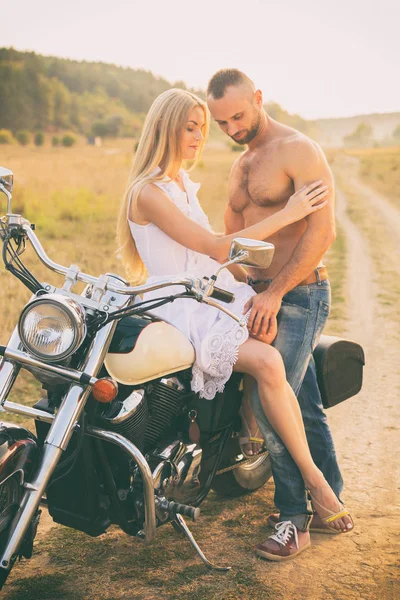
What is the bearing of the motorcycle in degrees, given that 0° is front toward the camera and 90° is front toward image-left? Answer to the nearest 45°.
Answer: approximately 45°

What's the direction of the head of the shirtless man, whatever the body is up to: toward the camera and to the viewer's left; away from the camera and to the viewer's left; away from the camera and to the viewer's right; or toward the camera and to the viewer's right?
toward the camera and to the viewer's left

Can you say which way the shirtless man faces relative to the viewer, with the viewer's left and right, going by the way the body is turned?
facing the viewer and to the left of the viewer

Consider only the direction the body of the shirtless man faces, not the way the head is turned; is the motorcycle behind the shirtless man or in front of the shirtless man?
in front

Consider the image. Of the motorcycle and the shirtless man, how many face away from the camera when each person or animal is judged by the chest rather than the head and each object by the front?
0
